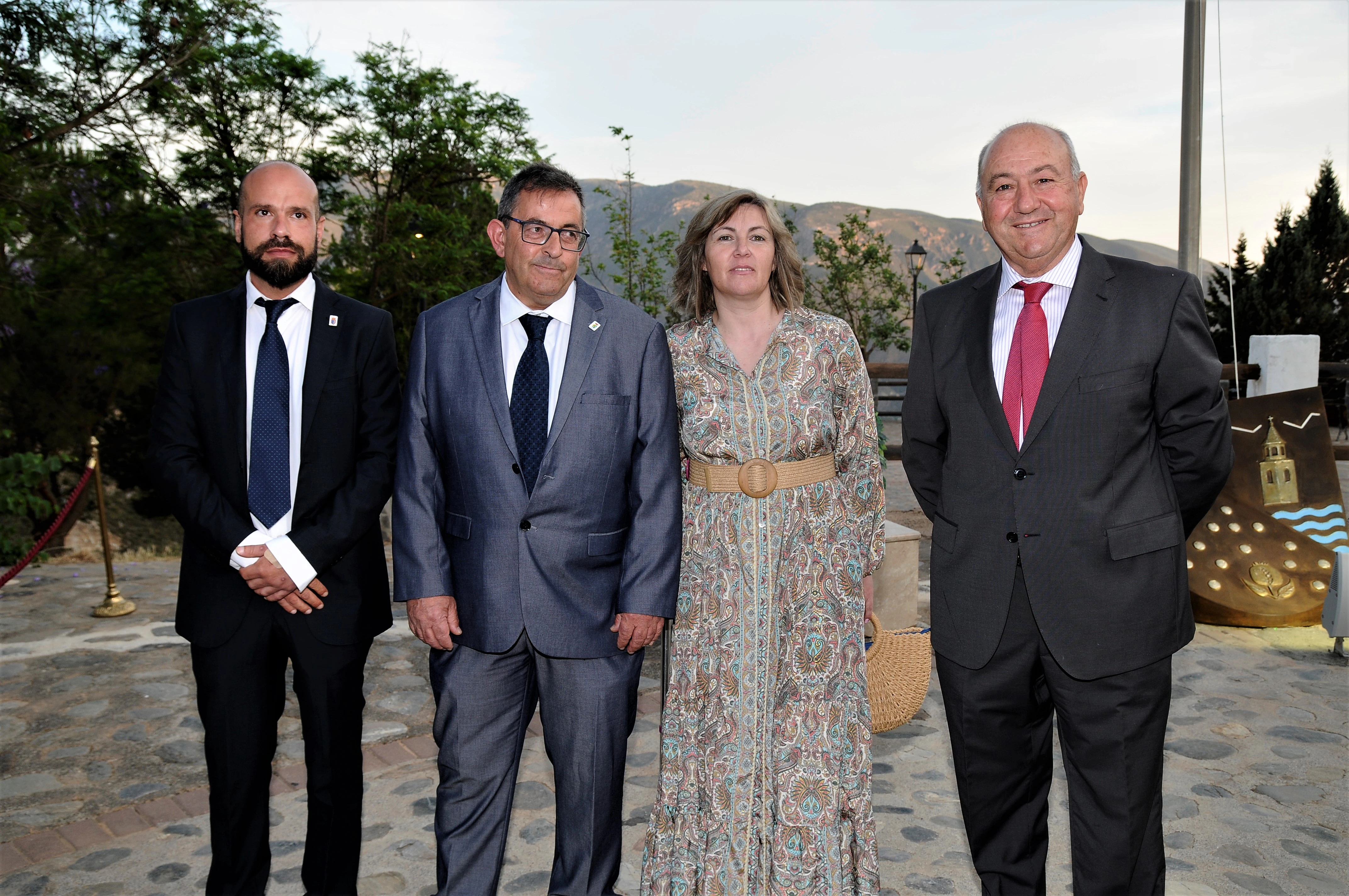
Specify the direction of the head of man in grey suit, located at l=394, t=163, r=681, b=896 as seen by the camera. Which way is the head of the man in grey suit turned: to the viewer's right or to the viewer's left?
to the viewer's right

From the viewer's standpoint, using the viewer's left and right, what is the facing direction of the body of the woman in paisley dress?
facing the viewer

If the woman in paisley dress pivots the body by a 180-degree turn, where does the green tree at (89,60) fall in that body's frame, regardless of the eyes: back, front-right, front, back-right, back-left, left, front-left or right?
front-left

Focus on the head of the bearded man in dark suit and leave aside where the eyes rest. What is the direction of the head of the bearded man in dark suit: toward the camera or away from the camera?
toward the camera

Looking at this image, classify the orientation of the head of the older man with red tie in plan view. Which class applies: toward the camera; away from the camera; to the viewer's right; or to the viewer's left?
toward the camera

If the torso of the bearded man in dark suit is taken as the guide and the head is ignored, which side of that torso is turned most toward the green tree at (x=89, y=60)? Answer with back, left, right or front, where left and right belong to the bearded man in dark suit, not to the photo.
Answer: back

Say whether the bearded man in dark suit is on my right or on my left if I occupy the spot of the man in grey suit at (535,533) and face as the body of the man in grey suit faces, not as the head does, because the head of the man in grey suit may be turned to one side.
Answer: on my right

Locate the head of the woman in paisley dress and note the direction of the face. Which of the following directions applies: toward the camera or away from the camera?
toward the camera

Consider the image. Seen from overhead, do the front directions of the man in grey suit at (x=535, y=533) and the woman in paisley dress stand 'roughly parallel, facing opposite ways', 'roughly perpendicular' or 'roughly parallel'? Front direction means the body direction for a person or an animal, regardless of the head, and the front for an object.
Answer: roughly parallel

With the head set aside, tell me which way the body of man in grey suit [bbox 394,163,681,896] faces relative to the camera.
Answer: toward the camera
